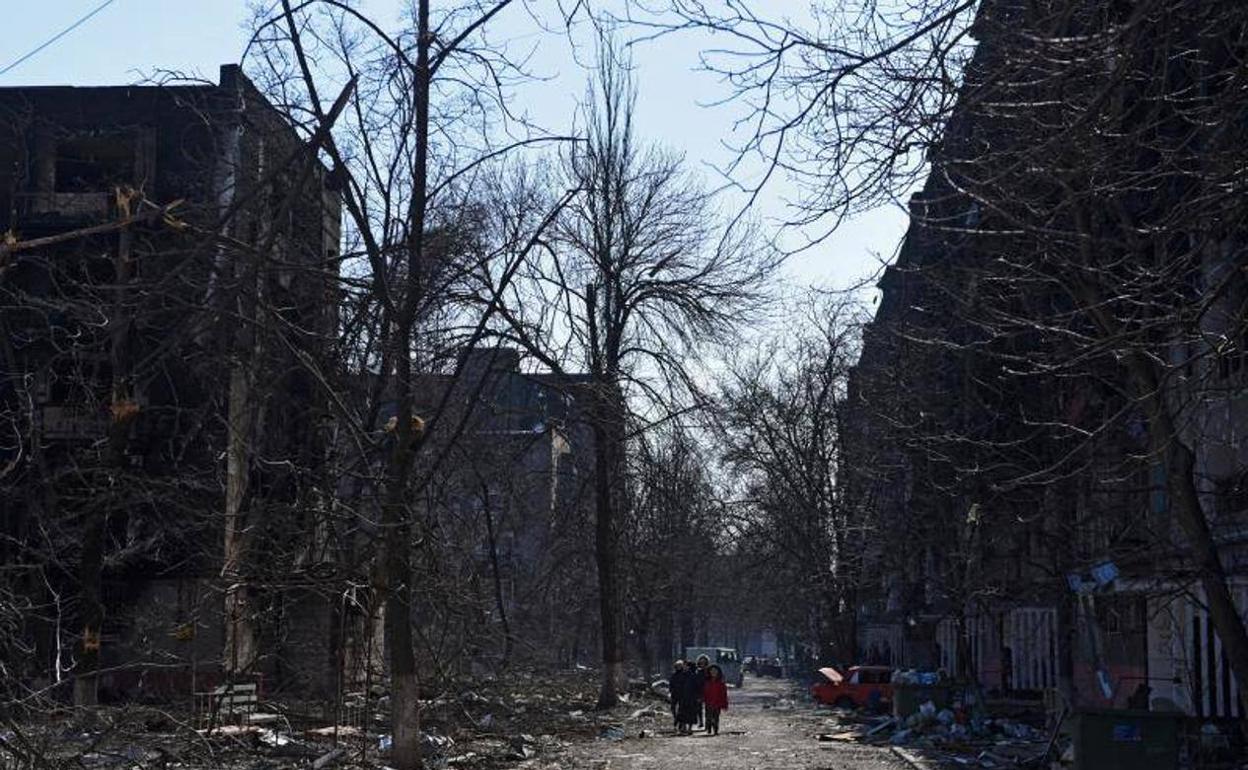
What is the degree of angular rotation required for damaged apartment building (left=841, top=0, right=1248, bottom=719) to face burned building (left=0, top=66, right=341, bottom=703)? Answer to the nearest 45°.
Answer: approximately 45° to its right

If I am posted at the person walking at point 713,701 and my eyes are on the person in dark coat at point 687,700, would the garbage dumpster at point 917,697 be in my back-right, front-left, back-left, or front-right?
back-right

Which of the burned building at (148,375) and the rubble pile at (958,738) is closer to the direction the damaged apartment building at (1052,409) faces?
the burned building

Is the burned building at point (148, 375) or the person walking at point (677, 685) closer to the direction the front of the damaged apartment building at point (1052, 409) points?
the burned building

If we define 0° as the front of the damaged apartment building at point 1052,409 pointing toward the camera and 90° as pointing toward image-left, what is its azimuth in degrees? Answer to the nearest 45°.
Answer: approximately 45°

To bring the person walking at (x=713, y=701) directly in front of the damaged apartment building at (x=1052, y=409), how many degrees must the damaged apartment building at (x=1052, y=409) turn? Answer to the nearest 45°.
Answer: approximately 90° to its right
